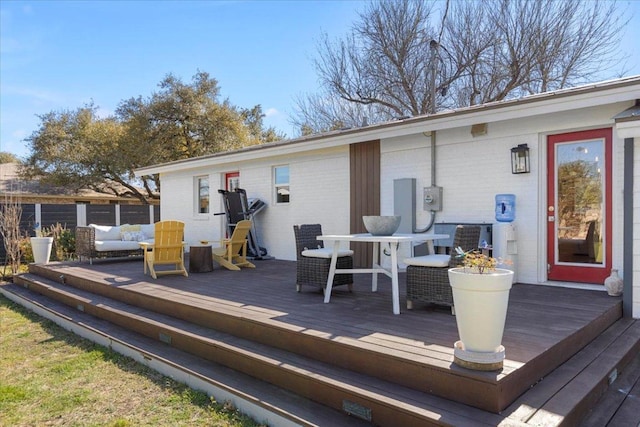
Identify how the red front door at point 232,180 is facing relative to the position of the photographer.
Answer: facing the viewer and to the left of the viewer

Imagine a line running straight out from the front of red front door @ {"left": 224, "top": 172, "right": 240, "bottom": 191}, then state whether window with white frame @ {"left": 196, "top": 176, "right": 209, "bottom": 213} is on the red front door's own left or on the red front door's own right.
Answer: on the red front door's own right

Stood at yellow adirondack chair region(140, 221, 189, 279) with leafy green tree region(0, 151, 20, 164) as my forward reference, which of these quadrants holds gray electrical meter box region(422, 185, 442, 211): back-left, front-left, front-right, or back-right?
back-right

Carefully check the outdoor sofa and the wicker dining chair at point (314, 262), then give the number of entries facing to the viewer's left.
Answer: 0

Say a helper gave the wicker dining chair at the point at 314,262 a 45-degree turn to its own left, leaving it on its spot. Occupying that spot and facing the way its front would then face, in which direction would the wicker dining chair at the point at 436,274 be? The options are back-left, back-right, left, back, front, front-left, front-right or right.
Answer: front-right

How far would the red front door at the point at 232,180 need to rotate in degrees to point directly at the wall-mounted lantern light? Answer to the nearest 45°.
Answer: approximately 90° to its left

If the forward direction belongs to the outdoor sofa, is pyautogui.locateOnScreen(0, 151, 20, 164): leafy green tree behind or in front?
behind

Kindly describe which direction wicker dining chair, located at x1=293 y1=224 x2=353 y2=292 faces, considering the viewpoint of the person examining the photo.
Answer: facing the viewer and to the right of the viewer
